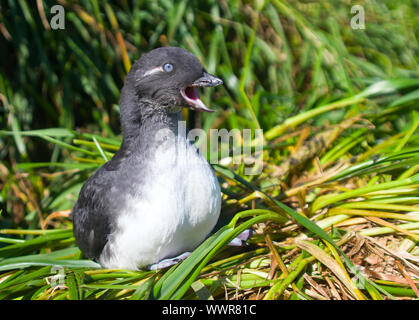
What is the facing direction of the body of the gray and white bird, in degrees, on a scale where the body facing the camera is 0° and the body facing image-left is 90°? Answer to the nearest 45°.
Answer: approximately 315°
